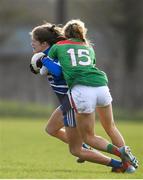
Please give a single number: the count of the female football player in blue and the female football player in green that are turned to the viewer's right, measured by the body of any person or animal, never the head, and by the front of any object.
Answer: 0

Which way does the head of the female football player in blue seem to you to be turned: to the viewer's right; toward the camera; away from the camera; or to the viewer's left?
to the viewer's left

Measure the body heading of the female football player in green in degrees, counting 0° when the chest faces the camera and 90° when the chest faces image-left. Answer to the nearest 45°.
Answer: approximately 135°

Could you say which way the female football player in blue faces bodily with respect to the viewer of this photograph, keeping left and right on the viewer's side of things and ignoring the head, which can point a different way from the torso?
facing to the left of the viewer
